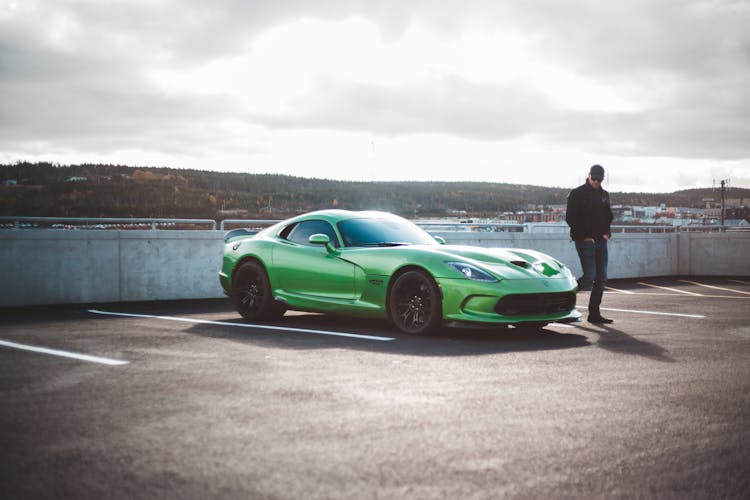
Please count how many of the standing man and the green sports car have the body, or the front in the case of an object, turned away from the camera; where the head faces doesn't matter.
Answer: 0

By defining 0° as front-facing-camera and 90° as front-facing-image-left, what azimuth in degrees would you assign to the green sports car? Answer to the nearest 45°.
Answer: approximately 315°

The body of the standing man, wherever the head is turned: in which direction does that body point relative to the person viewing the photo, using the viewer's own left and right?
facing the viewer and to the right of the viewer

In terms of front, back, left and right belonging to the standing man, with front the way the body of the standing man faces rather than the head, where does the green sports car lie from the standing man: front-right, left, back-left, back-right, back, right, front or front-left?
right

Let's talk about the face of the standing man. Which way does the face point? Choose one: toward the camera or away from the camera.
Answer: toward the camera
